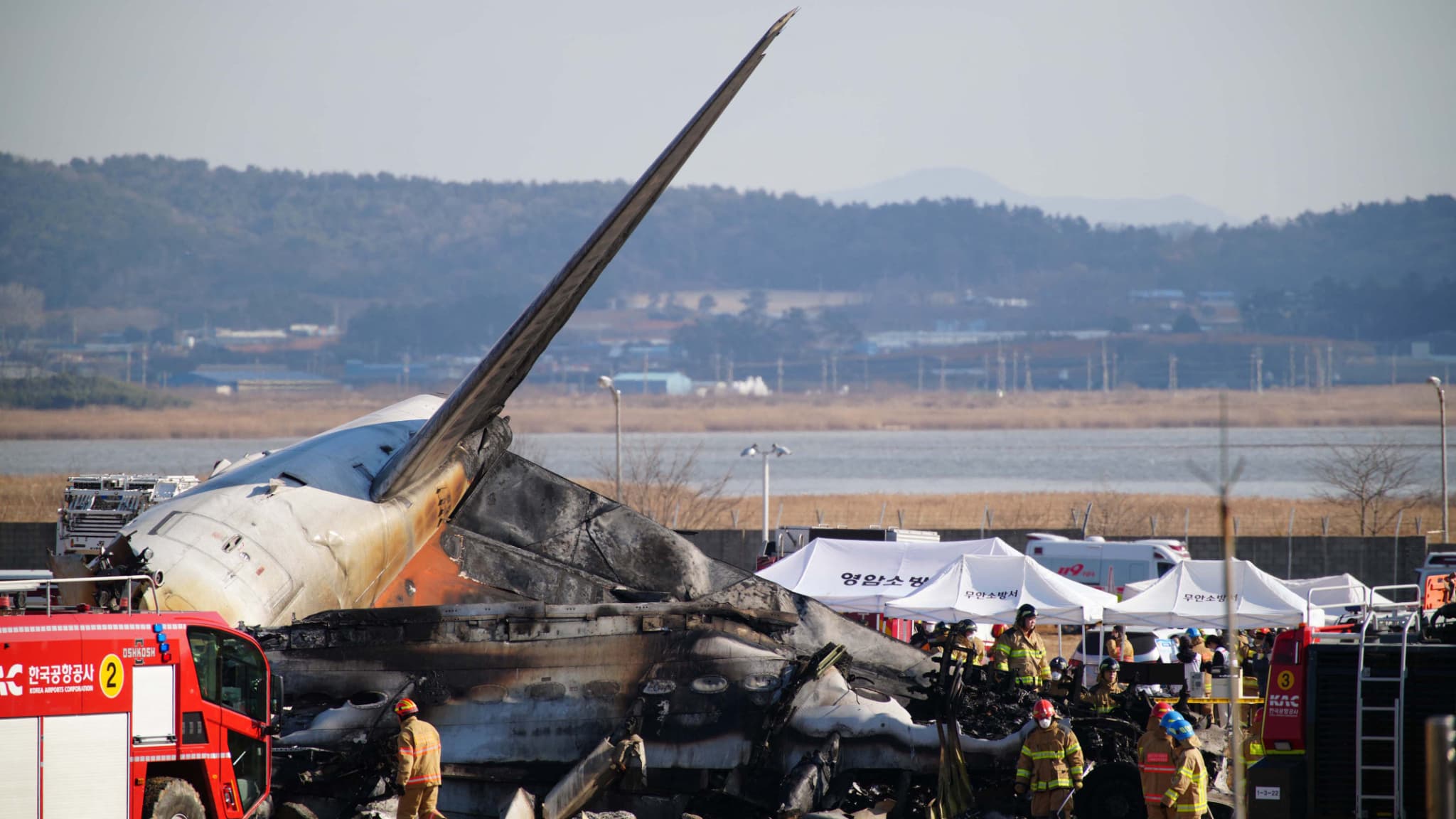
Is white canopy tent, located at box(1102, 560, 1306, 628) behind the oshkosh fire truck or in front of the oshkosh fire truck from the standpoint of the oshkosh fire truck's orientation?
in front

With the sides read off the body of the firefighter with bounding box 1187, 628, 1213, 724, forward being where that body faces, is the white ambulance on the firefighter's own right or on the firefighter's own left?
on the firefighter's own right

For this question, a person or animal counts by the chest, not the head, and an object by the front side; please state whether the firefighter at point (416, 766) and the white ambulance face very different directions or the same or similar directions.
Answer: very different directions

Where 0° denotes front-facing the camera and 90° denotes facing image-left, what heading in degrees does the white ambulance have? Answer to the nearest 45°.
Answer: approximately 270°

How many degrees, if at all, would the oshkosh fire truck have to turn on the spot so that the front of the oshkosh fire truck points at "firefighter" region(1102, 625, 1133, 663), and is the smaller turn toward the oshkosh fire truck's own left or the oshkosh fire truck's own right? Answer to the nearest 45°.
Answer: approximately 45° to the oshkosh fire truck's own left

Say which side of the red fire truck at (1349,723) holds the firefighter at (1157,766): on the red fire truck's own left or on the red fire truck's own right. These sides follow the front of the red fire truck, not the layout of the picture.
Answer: on the red fire truck's own left

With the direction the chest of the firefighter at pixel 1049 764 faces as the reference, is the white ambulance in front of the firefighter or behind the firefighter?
behind

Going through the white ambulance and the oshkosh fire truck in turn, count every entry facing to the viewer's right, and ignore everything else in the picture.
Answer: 2

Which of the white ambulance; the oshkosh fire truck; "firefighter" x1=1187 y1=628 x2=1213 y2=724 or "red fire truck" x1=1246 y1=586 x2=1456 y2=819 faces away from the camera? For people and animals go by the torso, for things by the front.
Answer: the red fire truck

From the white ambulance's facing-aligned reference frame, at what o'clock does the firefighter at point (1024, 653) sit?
The firefighter is roughly at 3 o'clock from the white ambulance.

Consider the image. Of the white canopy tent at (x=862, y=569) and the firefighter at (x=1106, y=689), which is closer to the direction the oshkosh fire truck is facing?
the firefighter

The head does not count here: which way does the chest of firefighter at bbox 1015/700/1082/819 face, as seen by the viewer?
toward the camera

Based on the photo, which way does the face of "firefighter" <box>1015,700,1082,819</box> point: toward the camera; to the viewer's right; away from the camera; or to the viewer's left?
toward the camera

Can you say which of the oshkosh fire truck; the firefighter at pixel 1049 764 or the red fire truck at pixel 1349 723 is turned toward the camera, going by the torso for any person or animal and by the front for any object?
the firefighter

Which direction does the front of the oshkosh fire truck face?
to the viewer's right

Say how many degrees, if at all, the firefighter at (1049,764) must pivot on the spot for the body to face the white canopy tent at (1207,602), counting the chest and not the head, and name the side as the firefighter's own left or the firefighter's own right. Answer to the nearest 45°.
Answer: approximately 180°
